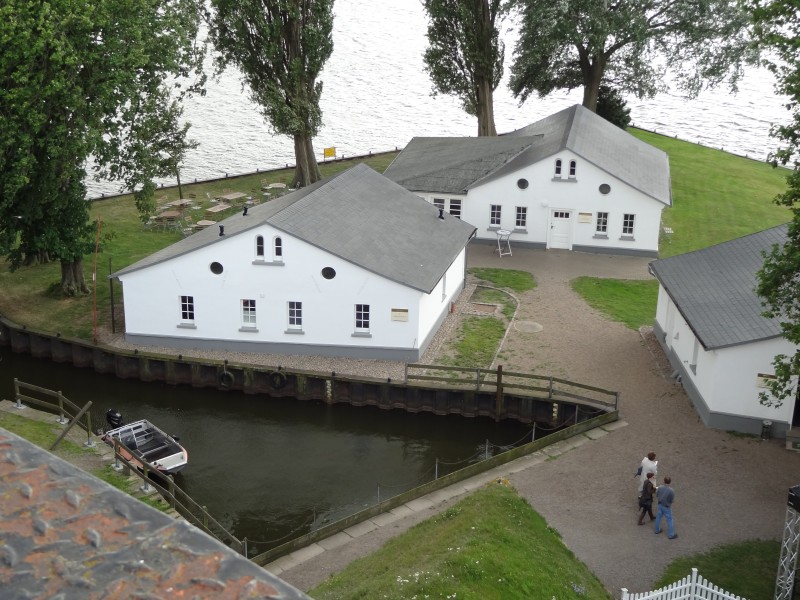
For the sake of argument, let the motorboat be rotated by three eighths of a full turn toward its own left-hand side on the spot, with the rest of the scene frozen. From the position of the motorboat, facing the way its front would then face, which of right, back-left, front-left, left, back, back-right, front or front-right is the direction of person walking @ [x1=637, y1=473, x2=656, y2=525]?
back-right

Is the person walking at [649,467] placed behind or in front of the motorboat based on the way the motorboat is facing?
in front

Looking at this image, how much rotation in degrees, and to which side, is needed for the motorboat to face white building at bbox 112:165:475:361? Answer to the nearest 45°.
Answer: approximately 90° to its left

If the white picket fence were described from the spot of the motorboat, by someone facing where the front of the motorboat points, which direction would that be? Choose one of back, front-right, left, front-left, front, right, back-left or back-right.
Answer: front

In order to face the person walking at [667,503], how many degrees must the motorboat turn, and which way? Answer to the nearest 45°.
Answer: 0° — it already faces them

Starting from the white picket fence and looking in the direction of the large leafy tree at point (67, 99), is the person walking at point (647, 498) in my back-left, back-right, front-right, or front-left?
front-right

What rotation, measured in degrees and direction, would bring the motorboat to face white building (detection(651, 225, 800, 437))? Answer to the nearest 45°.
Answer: approximately 45° to its left

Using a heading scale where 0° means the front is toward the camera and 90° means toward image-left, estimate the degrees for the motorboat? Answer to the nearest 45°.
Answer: approximately 315°
